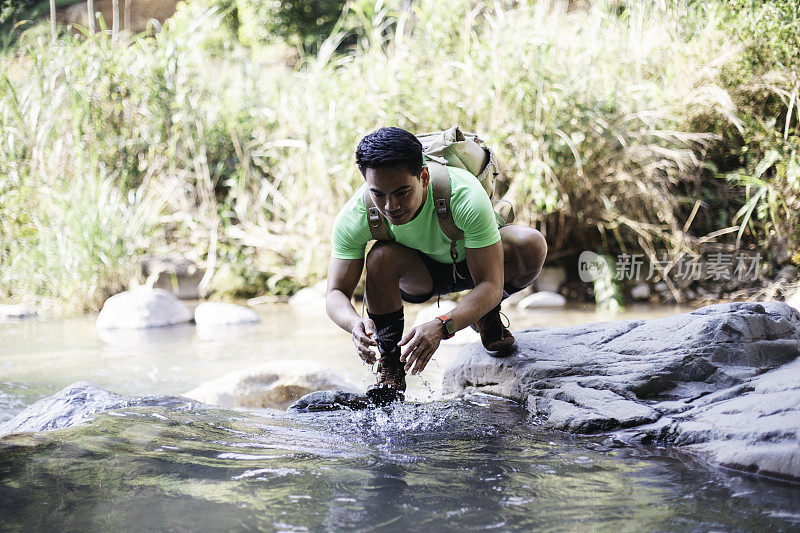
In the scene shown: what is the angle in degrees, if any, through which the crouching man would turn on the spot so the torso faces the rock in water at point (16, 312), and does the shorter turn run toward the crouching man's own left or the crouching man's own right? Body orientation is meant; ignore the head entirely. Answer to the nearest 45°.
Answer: approximately 90° to the crouching man's own right

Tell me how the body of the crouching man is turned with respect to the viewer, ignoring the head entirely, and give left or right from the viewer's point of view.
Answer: facing the viewer and to the left of the viewer

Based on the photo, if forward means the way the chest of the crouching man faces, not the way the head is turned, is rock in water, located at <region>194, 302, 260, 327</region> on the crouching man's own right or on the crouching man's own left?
on the crouching man's own right

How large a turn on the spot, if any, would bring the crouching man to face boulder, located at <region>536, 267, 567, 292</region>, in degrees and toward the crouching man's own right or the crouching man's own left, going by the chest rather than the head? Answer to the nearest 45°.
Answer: approximately 135° to the crouching man's own right

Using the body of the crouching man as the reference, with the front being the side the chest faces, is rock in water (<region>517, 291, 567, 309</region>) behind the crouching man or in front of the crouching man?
behind

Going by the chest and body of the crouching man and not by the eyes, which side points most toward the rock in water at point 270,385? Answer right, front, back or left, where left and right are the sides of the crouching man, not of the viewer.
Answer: right

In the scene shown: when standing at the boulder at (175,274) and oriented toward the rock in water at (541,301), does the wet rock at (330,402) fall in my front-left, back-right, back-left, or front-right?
front-right

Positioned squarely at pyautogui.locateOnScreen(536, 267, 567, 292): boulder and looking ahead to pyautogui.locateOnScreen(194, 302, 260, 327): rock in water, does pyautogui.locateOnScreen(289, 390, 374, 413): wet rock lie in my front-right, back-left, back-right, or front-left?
front-left
